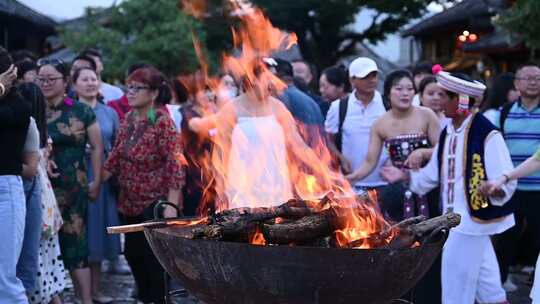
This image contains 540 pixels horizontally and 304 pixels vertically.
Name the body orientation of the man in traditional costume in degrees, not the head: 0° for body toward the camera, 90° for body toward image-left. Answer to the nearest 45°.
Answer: approximately 45°

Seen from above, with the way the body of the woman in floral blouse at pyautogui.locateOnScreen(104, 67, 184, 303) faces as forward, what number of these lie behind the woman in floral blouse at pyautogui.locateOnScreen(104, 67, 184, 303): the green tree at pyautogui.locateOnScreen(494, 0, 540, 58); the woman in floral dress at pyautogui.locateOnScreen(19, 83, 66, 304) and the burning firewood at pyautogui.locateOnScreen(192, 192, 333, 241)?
1

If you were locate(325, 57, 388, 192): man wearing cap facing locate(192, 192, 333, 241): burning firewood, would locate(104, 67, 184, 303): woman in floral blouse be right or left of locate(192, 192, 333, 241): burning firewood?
right

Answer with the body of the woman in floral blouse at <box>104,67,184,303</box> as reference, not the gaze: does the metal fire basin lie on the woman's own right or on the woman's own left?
on the woman's own left

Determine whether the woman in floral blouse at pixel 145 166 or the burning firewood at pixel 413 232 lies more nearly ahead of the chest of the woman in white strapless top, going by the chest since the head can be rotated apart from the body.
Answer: the burning firewood

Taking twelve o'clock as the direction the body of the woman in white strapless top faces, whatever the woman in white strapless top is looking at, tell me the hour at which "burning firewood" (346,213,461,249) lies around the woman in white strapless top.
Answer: The burning firewood is roughly at 11 o'clock from the woman in white strapless top.

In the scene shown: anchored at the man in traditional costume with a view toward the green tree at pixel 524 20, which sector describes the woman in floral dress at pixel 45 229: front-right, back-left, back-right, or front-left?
back-left

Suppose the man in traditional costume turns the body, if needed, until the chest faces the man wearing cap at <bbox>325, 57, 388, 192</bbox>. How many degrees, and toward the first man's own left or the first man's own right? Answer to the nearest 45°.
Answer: approximately 90° to the first man's own right

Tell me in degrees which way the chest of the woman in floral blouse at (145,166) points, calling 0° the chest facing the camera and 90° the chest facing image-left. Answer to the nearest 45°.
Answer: approximately 45°

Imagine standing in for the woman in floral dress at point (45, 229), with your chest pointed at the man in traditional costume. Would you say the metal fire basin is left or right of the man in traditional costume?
right
